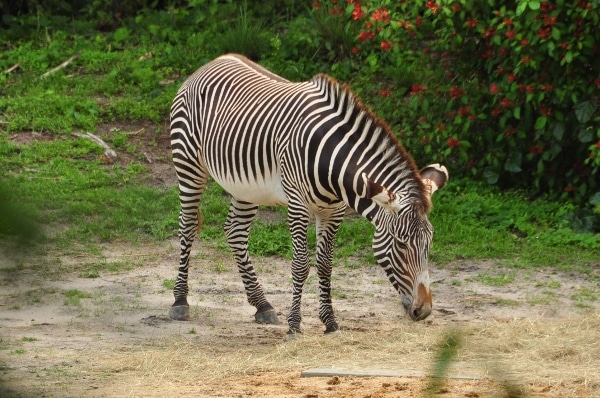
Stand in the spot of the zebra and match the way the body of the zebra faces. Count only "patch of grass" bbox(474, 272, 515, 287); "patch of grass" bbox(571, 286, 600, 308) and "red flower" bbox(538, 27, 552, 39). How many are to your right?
0

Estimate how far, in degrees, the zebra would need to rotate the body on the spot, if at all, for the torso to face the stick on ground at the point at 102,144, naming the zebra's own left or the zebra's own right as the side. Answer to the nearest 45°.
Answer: approximately 180°

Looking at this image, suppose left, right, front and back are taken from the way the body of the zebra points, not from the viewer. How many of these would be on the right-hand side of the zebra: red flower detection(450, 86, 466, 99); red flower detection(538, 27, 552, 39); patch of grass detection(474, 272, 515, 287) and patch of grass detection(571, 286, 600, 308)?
0

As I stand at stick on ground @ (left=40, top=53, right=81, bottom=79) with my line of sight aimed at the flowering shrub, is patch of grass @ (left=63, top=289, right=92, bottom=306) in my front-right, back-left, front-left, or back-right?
front-right

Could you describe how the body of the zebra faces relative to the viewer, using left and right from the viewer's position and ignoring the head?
facing the viewer and to the right of the viewer

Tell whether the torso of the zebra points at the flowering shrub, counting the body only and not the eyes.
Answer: no

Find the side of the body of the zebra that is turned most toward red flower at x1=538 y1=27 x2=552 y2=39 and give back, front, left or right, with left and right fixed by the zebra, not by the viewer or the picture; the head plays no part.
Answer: left

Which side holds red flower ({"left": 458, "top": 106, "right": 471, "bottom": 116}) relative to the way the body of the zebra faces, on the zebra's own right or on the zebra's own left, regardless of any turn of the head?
on the zebra's own left

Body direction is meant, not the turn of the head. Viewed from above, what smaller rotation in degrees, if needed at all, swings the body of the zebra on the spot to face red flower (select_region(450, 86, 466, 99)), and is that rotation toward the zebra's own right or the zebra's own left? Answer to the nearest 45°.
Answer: approximately 90° to the zebra's own left

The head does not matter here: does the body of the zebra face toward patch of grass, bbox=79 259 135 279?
no

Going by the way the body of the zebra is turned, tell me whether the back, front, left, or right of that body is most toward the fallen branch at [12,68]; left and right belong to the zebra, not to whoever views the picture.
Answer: back

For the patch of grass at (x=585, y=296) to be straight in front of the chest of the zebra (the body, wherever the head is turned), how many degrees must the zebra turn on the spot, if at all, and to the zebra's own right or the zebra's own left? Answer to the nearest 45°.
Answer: approximately 45° to the zebra's own left
